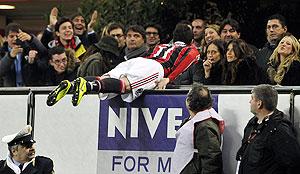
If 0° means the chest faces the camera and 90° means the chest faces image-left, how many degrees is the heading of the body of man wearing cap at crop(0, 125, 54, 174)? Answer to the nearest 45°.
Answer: approximately 315°

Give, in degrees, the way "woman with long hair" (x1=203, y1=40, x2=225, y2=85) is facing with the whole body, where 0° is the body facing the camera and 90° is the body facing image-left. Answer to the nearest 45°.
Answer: approximately 45°
